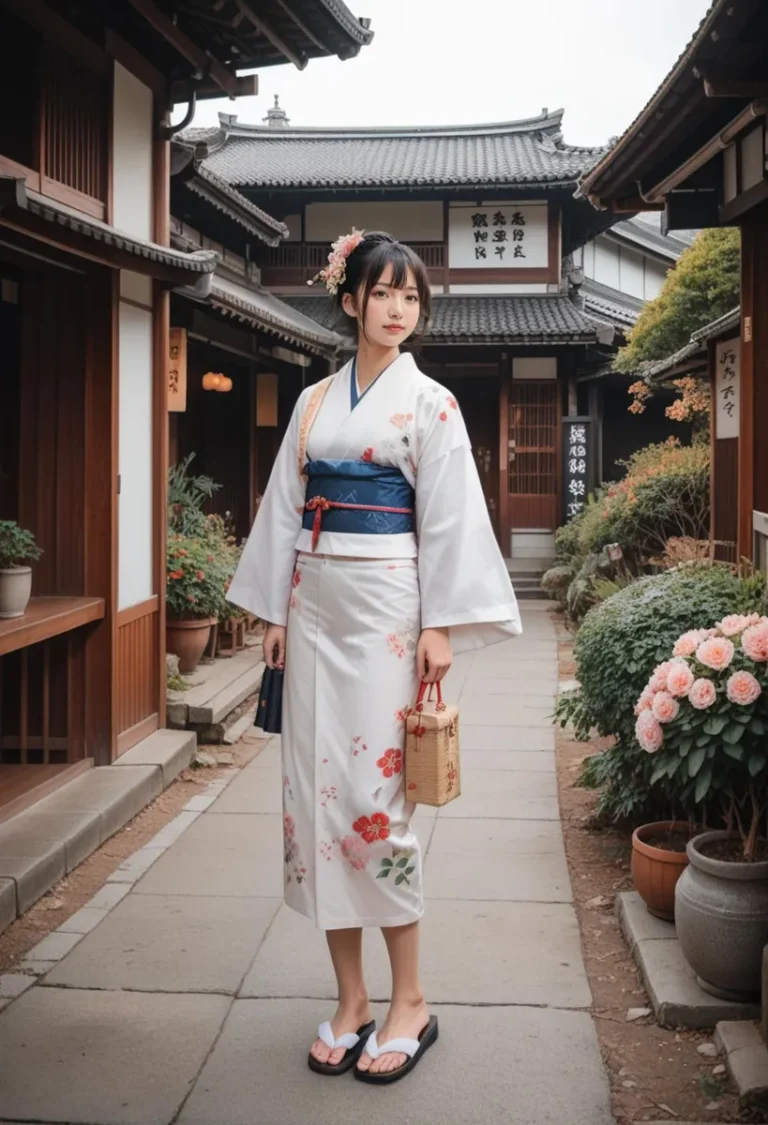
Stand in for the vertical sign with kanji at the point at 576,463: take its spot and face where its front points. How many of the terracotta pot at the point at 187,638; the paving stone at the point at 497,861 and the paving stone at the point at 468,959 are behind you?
0

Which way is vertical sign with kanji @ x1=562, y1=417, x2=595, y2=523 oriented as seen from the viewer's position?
toward the camera

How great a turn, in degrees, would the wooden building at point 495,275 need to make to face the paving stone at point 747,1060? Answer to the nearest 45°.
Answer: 0° — it already faces it

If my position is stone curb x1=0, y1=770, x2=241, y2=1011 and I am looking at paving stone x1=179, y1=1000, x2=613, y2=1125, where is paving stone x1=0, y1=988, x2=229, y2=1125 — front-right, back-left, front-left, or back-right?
front-right

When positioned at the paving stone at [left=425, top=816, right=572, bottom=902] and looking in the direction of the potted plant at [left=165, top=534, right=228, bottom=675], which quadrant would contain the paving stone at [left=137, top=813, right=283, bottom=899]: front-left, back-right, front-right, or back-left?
front-left

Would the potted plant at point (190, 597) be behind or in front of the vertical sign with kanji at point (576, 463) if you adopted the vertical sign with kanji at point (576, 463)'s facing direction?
in front

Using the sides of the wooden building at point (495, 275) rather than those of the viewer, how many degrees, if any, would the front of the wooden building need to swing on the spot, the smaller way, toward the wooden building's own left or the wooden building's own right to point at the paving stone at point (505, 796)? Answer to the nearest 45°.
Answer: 0° — it already faces it

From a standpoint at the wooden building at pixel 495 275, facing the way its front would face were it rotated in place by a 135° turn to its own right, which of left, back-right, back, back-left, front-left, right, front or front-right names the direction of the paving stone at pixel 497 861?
back-left

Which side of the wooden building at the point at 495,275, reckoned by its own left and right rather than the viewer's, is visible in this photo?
front

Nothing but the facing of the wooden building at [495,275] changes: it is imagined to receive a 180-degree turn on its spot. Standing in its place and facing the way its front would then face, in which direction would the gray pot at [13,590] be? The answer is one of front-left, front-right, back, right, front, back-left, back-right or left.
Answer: back

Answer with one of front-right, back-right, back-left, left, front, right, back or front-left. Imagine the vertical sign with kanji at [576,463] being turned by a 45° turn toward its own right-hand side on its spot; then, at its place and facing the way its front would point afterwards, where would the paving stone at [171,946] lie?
front-left

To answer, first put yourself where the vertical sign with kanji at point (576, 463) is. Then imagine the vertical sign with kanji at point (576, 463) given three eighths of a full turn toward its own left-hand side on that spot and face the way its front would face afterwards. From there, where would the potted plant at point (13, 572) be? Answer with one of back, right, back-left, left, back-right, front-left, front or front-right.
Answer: back-right

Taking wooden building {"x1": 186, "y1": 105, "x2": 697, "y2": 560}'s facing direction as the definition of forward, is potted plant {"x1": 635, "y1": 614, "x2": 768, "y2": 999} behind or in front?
in front

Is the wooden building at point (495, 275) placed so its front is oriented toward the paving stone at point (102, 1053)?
yes

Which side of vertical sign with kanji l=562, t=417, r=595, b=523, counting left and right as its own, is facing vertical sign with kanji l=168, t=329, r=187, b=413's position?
front
